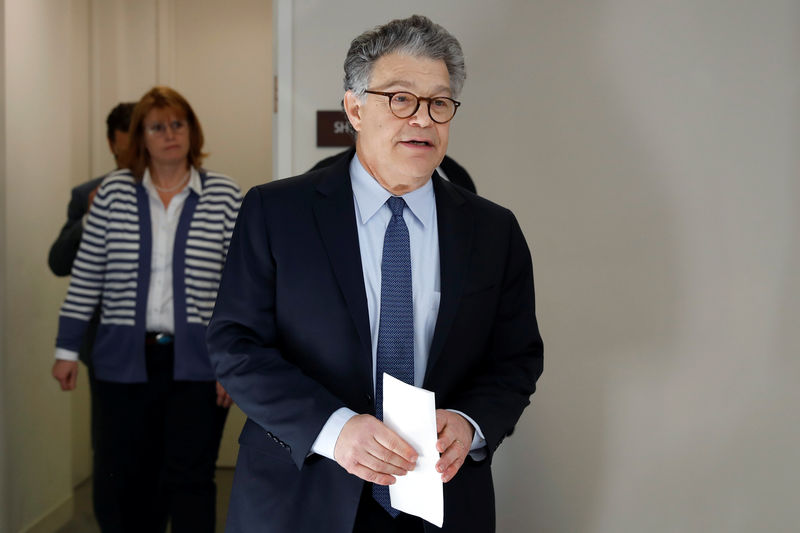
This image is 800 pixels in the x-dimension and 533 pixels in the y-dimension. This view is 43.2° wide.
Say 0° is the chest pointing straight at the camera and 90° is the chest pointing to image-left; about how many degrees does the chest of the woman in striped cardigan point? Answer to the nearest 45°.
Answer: approximately 0°

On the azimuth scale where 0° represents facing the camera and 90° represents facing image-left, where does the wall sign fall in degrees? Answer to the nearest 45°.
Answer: approximately 0°

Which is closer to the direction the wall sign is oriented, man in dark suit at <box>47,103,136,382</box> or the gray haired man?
the gray haired man

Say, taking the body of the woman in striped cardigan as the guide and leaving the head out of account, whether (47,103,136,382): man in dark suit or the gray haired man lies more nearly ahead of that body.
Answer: the gray haired man

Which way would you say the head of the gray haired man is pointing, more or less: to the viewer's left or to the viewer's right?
to the viewer's right

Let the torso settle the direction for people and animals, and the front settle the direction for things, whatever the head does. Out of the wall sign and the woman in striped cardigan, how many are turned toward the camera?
2
